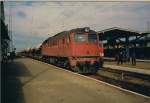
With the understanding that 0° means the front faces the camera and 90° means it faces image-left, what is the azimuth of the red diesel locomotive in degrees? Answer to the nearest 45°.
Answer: approximately 315°

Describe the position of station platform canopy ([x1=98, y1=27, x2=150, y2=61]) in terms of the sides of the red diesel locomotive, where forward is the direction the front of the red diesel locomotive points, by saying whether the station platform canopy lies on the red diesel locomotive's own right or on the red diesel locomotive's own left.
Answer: on the red diesel locomotive's own left
